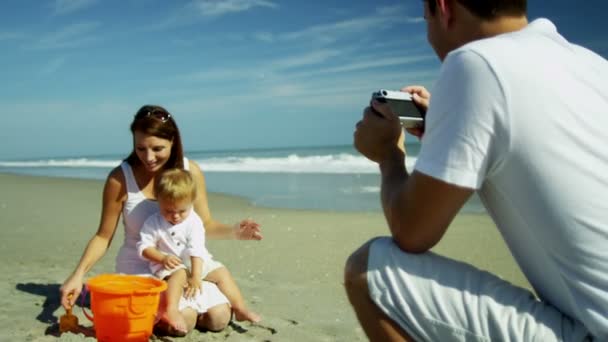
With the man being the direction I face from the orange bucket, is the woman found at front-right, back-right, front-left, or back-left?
back-left

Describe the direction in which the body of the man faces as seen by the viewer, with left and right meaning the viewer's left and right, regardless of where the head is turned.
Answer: facing away from the viewer and to the left of the viewer

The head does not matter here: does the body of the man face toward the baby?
yes

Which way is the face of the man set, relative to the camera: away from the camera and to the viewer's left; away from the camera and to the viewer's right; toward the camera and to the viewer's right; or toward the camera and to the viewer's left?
away from the camera and to the viewer's left
